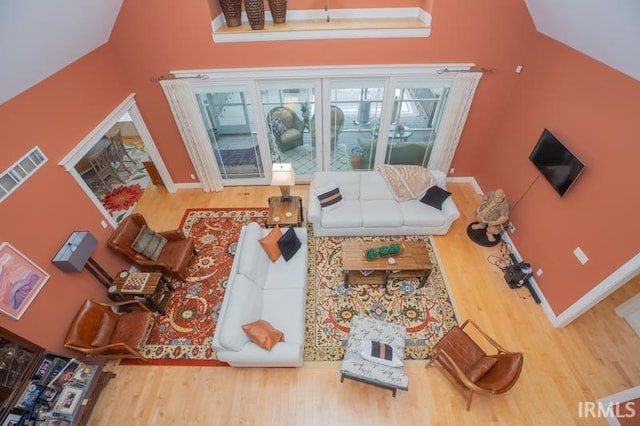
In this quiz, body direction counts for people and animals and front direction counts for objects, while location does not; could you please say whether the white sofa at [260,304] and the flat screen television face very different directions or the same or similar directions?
very different directions

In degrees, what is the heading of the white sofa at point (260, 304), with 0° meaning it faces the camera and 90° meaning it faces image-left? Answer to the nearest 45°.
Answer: approximately 270°

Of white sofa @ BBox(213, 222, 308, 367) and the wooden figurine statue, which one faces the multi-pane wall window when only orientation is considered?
the wooden figurine statue

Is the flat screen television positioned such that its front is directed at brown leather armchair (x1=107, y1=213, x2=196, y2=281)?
yes

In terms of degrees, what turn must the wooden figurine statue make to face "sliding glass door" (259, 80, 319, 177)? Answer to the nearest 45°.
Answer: approximately 45° to its right

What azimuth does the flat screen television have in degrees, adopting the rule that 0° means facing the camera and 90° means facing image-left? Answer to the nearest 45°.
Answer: approximately 45°

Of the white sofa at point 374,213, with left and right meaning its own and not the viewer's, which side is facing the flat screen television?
left

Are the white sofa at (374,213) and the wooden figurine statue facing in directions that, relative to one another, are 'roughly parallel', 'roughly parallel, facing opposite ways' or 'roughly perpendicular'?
roughly perpendicular

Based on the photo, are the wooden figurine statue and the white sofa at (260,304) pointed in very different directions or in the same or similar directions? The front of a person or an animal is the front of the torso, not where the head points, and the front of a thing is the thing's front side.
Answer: very different directions

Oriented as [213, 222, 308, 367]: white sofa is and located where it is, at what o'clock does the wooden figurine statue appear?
The wooden figurine statue is roughly at 12 o'clock from the white sofa.
